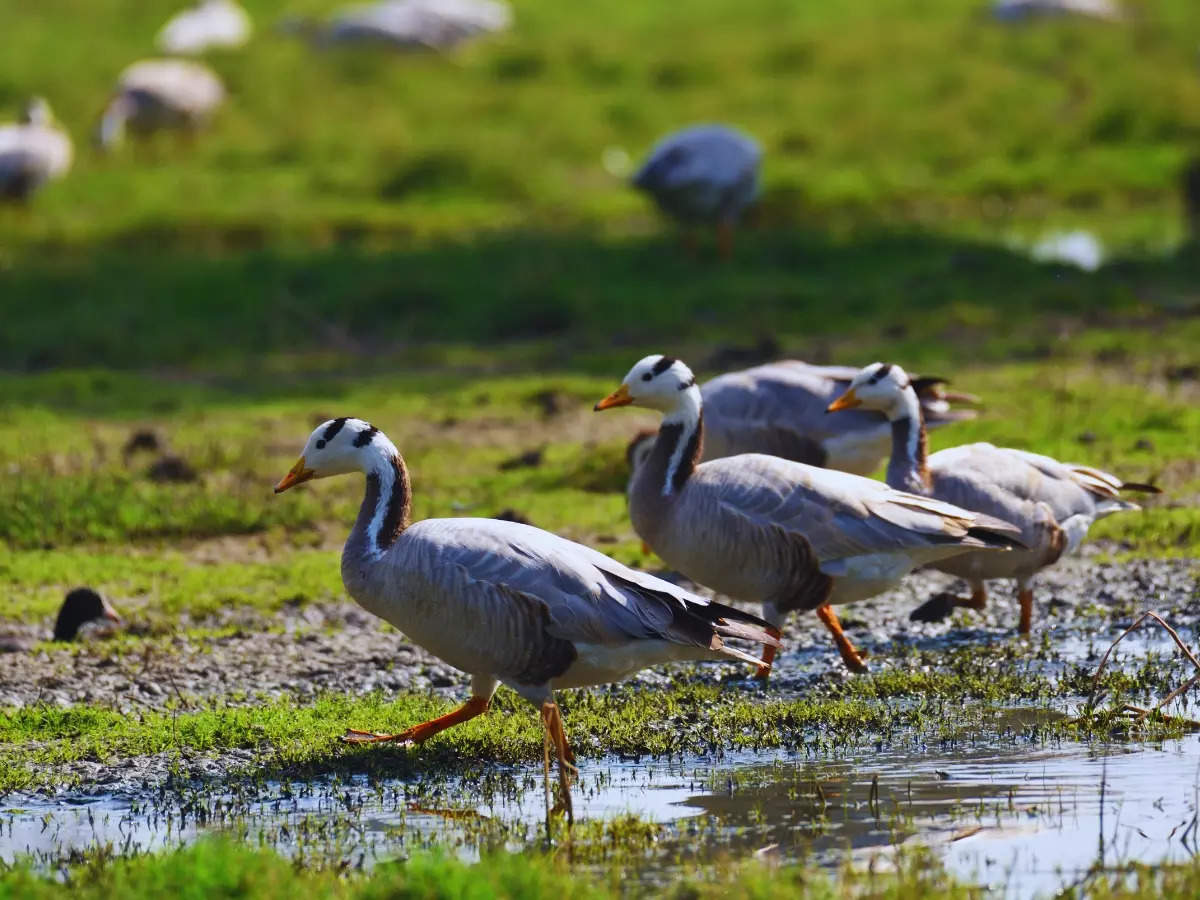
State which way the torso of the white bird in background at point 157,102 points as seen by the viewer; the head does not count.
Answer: to the viewer's left

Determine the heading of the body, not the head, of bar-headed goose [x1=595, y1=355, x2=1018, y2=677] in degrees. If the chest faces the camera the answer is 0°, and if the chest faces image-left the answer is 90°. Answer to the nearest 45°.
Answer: approximately 90°

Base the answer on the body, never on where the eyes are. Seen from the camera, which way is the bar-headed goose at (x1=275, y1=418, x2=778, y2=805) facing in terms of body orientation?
to the viewer's left

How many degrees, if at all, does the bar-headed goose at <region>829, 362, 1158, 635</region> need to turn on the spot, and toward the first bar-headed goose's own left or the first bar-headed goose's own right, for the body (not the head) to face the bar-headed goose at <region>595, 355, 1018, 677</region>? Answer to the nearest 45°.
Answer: approximately 45° to the first bar-headed goose's own left

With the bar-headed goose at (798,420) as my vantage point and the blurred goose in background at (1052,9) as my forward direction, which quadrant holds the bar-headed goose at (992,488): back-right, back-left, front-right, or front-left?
back-right

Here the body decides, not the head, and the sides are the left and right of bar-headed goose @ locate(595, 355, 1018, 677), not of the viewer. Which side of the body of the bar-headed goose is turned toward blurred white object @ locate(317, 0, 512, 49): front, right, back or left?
right

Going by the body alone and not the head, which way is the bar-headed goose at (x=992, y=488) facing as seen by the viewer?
to the viewer's left

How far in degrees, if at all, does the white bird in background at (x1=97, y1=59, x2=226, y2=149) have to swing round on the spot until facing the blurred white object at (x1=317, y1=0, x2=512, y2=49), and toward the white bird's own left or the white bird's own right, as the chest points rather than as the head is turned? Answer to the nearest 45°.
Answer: approximately 135° to the white bird's own right

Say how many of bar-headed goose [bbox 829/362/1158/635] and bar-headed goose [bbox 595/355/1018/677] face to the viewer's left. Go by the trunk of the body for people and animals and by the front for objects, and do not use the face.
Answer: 2

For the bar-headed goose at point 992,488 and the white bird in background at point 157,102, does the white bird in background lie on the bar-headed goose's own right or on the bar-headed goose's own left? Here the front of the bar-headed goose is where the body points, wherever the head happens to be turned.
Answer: on the bar-headed goose's own right

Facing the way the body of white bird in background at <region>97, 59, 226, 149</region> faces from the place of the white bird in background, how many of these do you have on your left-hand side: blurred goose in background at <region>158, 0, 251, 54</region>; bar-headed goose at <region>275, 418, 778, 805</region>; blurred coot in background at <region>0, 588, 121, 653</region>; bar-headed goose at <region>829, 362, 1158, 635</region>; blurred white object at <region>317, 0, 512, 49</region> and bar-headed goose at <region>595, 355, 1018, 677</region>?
4
